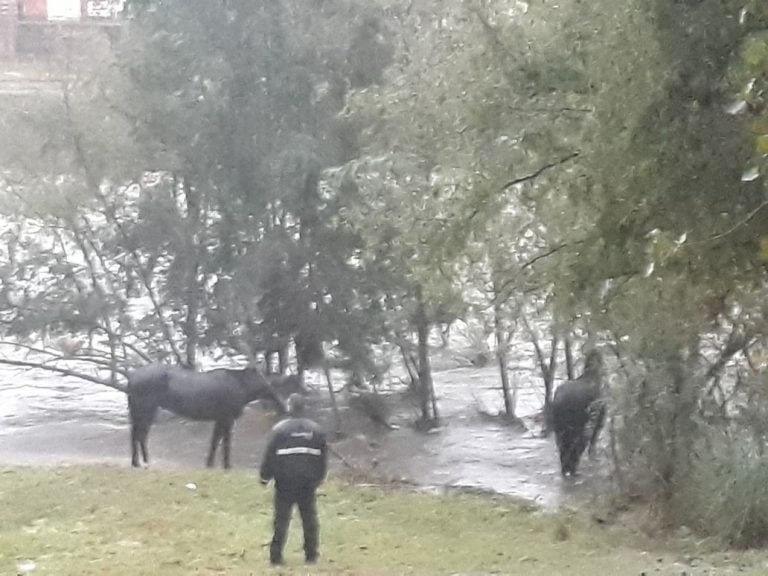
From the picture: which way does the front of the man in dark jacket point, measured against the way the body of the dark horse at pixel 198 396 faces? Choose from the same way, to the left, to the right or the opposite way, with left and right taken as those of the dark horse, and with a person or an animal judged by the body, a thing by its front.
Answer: to the left

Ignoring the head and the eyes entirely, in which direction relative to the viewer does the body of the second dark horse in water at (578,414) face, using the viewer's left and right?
facing away from the viewer and to the right of the viewer

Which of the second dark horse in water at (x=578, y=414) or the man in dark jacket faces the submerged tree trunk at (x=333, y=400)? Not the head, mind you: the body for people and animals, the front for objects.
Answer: the man in dark jacket

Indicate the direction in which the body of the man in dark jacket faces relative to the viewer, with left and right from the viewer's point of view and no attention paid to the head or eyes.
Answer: facing away from the viewer

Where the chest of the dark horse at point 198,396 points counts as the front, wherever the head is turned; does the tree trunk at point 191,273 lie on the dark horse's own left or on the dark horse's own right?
on the dark horse's own left

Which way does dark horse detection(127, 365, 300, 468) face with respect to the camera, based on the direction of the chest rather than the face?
to the viewer's right

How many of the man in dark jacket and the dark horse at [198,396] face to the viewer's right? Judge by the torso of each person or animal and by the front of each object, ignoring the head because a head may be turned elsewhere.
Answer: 1

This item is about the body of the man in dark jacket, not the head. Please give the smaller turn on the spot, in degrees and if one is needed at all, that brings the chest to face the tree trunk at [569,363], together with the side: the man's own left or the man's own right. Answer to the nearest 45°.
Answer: approximately 45° to the man's own right

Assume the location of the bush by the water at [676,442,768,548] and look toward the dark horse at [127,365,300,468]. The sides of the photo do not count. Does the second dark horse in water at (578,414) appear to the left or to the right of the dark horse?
right
